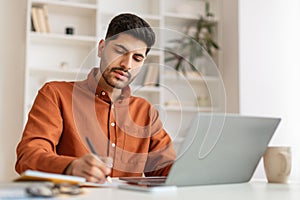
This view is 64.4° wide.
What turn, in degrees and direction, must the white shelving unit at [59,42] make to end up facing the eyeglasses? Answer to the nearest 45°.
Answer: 0° — it already faces it

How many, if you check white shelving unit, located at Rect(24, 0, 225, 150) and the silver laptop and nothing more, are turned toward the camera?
1

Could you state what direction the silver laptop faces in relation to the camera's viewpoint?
facing away from the viewer and to the left of the viewer

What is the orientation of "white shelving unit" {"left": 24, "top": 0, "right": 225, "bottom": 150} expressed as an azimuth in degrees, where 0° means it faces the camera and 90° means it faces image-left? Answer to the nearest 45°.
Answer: approximately 0°

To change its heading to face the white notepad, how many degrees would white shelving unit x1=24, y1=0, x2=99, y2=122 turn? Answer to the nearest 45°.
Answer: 0° — it already faces it

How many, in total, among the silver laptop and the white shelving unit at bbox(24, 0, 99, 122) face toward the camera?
1
